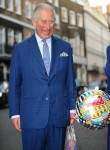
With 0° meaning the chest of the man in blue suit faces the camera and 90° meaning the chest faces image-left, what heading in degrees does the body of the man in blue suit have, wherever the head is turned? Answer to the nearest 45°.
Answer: approximately 0°
